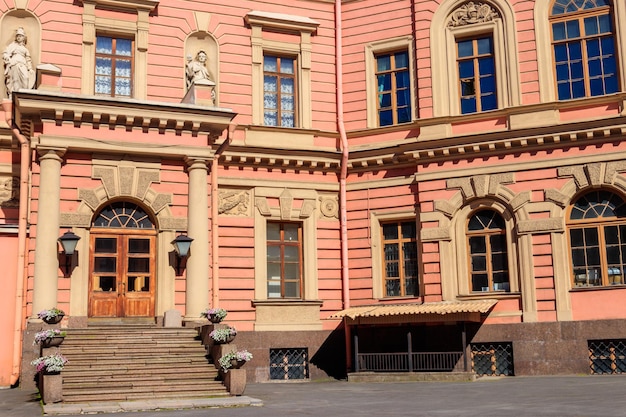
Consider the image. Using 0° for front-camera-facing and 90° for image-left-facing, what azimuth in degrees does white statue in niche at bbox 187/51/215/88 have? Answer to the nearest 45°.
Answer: approximately 0°
